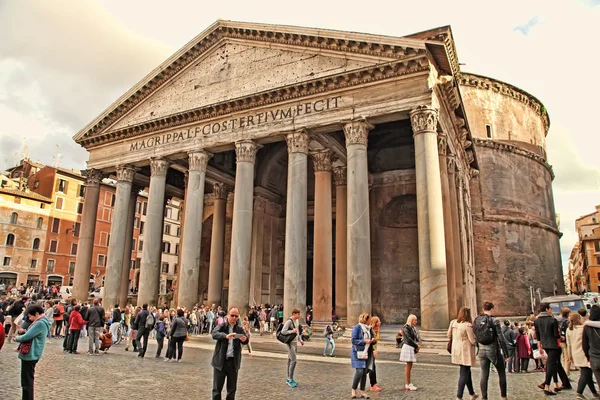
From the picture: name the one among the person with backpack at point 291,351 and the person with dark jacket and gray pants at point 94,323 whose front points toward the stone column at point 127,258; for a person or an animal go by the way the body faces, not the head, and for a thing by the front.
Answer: the person with dark jacket and gray pants at point 94,323

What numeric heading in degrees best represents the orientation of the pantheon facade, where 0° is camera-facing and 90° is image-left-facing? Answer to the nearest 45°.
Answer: approximately 45°

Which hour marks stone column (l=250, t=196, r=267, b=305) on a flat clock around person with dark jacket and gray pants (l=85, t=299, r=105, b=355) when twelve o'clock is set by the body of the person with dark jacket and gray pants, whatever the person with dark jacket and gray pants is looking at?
The stone column is roughly at 1 o'clock from the person with dark jacket and gray pants.

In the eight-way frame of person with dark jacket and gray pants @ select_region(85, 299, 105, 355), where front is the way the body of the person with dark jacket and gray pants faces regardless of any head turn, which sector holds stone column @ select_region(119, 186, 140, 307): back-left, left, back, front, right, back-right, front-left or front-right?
front

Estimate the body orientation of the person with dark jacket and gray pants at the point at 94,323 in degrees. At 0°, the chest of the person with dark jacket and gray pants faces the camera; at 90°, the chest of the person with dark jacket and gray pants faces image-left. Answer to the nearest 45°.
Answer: approximately 180°

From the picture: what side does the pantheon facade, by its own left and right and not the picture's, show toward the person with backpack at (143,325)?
front

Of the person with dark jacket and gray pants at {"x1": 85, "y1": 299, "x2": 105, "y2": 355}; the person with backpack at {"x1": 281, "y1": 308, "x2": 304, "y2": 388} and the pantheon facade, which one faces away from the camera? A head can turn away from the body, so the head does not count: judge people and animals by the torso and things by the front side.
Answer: the person with dark jacket and gray pants at {"x1": 85, "y1": 299, "x2": 105, "y2": 355}
